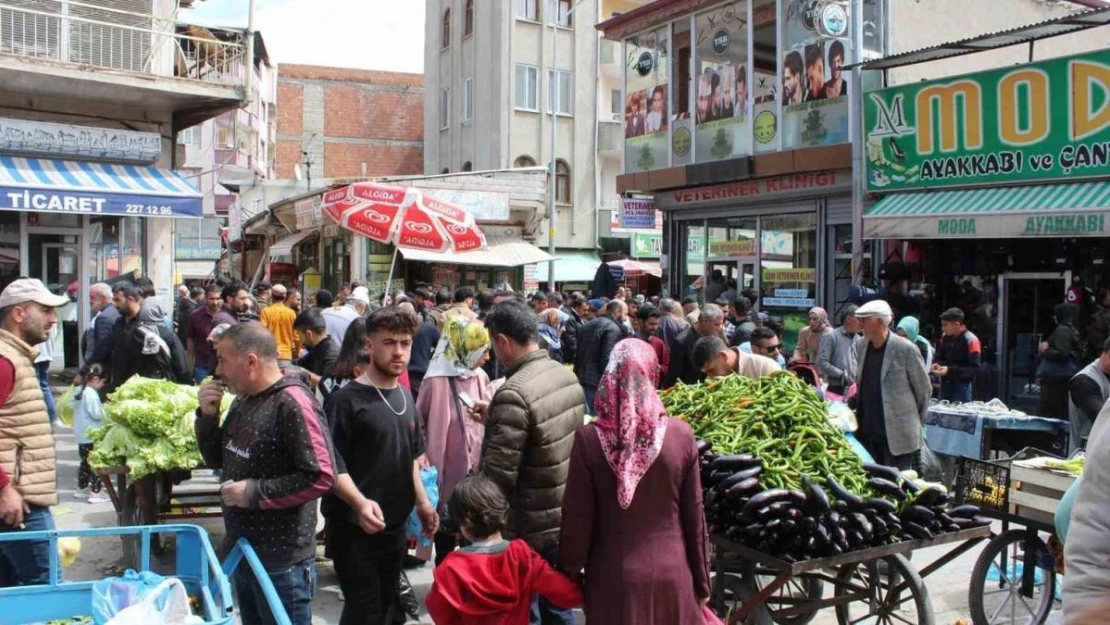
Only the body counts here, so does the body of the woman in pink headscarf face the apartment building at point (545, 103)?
yes

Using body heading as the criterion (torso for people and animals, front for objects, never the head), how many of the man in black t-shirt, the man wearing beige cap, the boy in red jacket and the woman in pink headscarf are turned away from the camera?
2

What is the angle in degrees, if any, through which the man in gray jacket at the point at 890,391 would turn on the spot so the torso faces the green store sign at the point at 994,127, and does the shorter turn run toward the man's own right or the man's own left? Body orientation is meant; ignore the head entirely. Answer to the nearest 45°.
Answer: approximately 135° to the man's own right

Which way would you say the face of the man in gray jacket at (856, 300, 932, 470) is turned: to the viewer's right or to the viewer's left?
to the viewer's left

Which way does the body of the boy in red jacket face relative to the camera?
away from the camera

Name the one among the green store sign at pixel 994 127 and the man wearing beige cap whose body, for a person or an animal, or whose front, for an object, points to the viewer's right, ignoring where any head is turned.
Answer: the man wearing beige cap

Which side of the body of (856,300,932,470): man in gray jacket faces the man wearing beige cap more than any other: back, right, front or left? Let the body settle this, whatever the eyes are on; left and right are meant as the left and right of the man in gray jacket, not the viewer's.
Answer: front

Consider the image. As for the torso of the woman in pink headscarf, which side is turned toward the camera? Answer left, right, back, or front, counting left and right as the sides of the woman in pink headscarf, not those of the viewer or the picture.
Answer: back

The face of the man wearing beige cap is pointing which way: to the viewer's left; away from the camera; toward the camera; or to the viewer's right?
to the viewer's right

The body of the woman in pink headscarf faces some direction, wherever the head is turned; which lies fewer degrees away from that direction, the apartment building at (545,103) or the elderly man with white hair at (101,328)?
the apartment building
